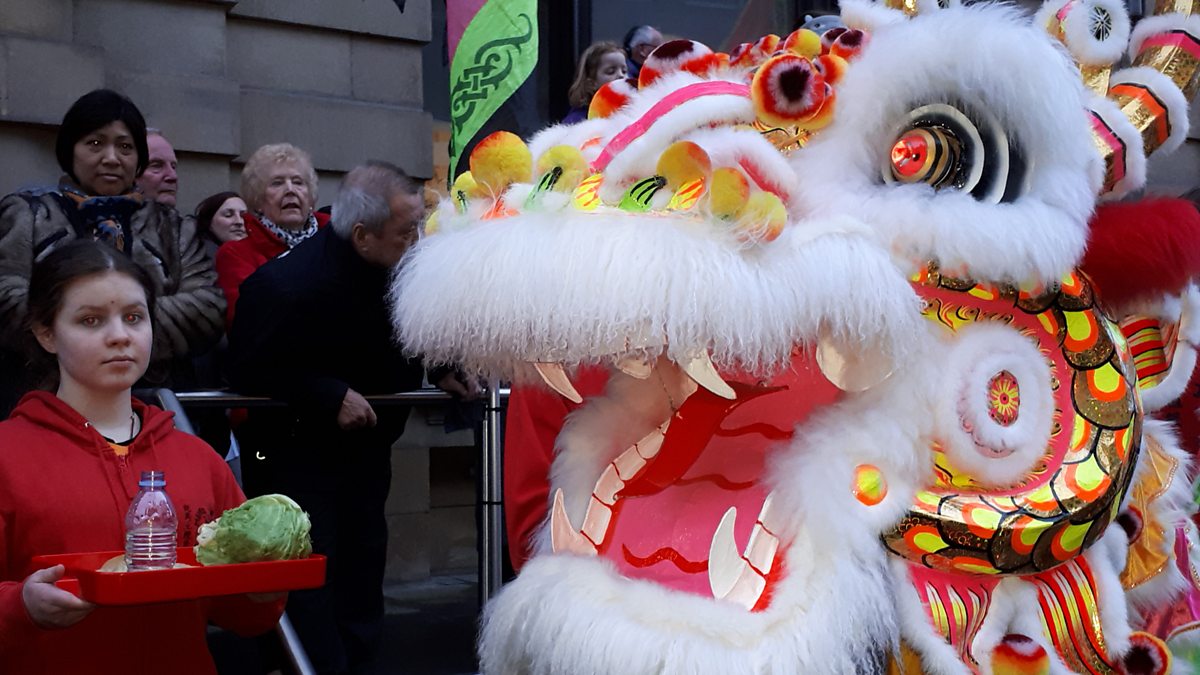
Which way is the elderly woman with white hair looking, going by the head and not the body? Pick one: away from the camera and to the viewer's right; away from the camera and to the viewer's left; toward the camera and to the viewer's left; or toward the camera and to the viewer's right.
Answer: toward the camera and to the viewer's right

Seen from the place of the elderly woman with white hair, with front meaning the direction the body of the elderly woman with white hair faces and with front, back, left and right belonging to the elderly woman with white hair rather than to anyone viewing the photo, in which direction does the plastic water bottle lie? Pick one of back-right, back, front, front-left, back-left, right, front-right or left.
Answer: front-right

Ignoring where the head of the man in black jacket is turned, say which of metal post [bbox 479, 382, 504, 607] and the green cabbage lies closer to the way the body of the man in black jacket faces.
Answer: the metal post

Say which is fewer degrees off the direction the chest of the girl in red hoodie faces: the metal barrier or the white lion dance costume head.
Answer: the white lion dance costume head

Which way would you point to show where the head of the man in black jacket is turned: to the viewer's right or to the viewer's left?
to the viewer's right

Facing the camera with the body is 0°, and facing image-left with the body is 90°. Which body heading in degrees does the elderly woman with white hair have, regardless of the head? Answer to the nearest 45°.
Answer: approximately 315°

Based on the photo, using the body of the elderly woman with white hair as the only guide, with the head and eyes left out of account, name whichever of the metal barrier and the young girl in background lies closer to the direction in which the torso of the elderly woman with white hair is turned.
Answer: the metal barrier

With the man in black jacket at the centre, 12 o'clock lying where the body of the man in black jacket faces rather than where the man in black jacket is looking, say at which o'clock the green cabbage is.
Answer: The green cabbage is roughly at 3 o'clock from the man in black jacket.

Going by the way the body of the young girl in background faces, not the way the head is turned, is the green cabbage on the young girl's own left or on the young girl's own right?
on the young girl's own right

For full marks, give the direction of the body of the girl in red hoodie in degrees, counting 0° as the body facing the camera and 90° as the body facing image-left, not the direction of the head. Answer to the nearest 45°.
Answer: approximately 315°

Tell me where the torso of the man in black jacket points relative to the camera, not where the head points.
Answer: to the viewer's right
